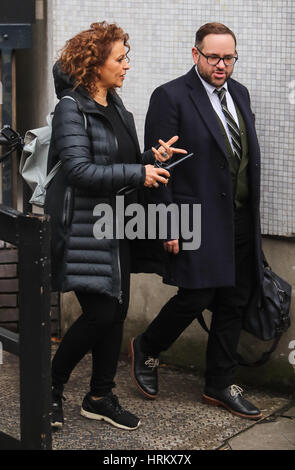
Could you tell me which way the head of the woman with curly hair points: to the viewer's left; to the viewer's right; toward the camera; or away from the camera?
to the viewer's right

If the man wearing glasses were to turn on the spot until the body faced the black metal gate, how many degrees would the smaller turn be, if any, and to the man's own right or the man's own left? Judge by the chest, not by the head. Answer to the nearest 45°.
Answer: approximately 90° to the man's own right

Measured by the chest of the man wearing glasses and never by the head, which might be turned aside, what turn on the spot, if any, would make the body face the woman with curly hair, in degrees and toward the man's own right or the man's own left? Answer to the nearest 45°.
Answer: approximately 90° to the man's own right
